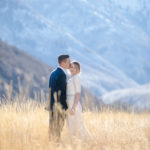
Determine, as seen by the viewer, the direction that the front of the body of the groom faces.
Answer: to the viewer's right
